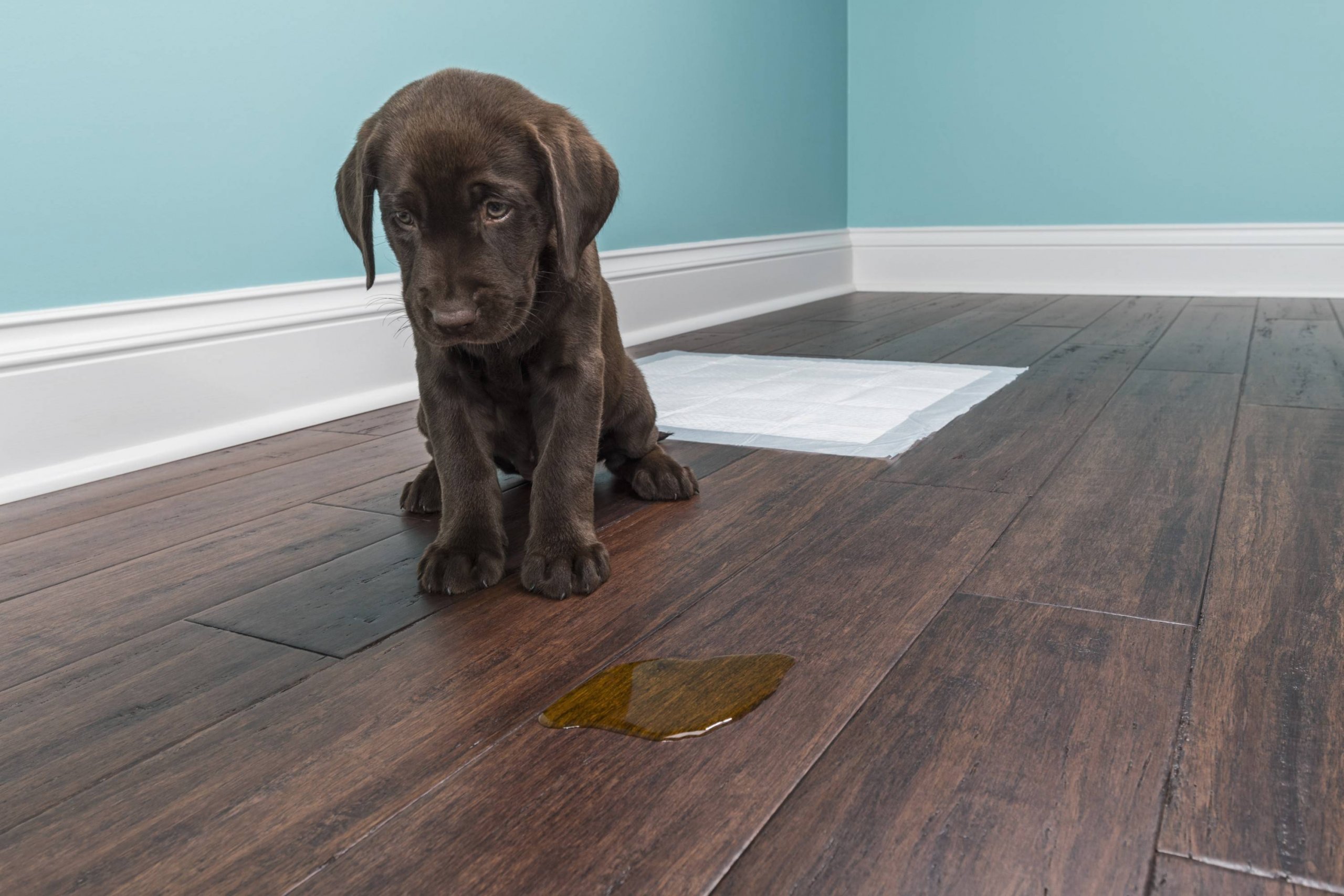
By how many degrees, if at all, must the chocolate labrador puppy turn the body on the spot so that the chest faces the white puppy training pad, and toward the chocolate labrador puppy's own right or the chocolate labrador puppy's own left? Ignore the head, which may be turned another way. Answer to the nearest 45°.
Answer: approximately 135° to the chocolate labrador puppy's own left

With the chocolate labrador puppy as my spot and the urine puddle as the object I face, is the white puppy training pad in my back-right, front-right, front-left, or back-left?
back-left

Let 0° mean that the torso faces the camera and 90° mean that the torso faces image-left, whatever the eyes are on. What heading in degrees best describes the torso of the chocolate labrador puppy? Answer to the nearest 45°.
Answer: approximately 0°

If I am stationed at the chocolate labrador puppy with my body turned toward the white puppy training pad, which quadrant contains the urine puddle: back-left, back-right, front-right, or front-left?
back-right
